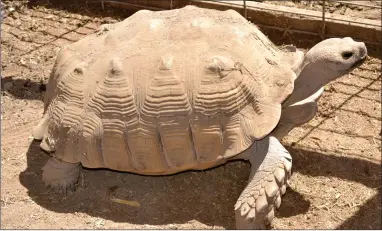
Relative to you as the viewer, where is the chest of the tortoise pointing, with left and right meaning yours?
facing to the right of the viewer

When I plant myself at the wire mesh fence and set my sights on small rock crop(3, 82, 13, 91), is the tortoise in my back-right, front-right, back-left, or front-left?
front-left

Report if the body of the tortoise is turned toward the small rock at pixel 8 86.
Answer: no

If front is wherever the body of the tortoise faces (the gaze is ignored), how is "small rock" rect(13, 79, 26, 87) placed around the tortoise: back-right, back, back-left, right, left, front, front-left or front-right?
back-left

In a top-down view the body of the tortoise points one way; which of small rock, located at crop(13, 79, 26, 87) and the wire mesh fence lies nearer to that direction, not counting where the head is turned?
the wire mesh fence

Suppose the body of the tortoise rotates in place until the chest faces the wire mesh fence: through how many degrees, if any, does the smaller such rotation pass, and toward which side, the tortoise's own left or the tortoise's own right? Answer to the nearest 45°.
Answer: approximately 45° to the tortoise's own left

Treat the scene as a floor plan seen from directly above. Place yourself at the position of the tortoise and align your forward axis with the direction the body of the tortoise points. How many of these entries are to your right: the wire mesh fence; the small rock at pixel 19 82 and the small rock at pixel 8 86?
0
